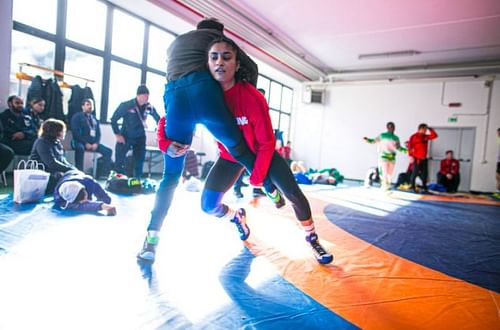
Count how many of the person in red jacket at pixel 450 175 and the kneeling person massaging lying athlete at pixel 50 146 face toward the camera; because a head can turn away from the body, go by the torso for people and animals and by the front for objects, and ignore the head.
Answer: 1

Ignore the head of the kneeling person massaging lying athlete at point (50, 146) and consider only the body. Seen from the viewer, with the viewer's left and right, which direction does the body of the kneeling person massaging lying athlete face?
facing to the right of the viewer

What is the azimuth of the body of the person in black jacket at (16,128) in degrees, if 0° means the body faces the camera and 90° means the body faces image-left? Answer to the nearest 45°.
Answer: approximately 315°

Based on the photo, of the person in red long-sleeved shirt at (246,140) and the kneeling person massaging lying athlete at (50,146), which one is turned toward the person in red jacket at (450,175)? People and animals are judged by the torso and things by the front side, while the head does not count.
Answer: the kneeling person massaging lying athlete

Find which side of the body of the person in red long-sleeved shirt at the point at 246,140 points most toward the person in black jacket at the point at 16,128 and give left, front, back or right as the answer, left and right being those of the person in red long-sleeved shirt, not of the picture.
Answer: right

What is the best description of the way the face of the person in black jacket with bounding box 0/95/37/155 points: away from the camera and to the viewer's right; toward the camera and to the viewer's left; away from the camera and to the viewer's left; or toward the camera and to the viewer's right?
toward the camera and to the viewer's right

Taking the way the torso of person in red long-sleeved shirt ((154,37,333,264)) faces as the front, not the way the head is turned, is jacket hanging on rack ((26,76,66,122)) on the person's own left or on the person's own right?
on the person's own right
